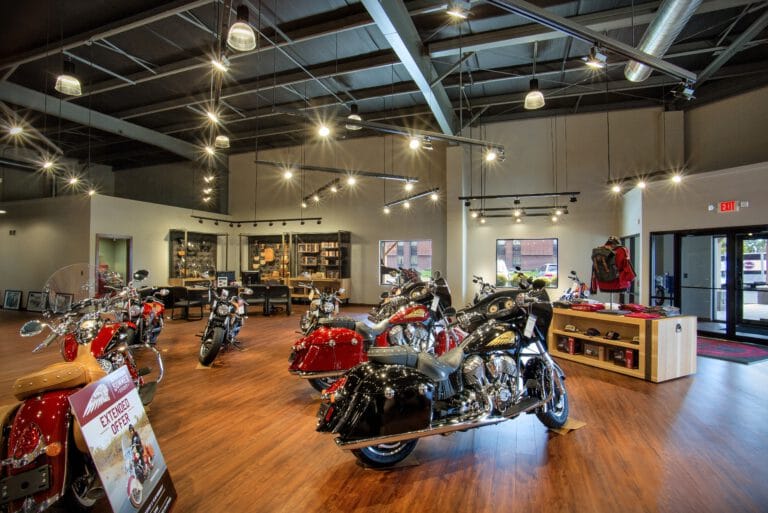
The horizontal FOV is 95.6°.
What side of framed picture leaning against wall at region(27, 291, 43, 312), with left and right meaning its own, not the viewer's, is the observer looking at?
front

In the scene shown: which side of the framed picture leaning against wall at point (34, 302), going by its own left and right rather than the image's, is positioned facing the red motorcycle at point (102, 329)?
front

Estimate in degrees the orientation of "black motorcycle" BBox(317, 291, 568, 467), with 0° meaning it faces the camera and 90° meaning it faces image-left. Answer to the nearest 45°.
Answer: approximately 225°

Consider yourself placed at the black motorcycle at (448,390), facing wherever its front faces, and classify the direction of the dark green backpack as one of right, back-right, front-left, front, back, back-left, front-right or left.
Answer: front

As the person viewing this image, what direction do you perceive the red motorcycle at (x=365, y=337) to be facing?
facing away from the viewer and to the right of the viewer

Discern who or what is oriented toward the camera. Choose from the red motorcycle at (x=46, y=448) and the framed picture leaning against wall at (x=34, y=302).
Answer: the framed picture leaning against wall

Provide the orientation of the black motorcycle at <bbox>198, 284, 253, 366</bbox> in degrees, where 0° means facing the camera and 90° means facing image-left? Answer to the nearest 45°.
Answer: approximately 45°

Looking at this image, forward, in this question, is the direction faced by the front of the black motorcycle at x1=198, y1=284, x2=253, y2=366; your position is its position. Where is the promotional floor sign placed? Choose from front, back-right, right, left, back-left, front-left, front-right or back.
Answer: front-left

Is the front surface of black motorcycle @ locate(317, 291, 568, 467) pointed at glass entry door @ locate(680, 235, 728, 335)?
yes

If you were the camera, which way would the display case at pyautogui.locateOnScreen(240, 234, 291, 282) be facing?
facing the viewer

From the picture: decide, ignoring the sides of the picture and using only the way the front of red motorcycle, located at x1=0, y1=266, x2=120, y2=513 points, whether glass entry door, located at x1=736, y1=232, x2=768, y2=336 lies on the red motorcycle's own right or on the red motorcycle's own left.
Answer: on the red motorcycle's own right

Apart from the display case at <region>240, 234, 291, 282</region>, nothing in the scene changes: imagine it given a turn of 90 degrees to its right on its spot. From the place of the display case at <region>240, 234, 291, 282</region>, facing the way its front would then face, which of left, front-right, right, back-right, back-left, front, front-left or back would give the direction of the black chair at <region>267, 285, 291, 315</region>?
left

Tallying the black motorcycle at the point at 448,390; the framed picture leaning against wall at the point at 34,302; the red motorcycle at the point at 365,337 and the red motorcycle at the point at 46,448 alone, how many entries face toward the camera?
1

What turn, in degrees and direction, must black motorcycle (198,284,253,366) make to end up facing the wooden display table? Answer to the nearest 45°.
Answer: approximately 90° to its left

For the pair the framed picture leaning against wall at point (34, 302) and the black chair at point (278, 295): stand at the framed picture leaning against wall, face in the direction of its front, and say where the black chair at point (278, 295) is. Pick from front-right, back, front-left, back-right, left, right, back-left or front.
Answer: front-left

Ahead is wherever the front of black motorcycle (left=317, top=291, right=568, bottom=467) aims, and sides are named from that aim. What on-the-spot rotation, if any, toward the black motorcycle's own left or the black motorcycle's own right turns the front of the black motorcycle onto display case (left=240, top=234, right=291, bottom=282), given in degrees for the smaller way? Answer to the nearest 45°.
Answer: approximately 90° to the black motorcycle's own left

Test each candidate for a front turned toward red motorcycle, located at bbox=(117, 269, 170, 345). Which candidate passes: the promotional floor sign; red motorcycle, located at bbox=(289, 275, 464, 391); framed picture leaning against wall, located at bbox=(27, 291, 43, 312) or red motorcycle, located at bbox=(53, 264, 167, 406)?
the framed picture leaning against wall

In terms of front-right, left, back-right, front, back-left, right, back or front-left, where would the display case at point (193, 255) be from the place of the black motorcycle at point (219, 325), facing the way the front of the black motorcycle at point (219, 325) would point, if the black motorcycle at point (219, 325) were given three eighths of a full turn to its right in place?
front

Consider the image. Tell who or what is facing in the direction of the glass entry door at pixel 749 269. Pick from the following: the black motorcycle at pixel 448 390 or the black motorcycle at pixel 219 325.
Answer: the black motorcycle at pixel 448 390
